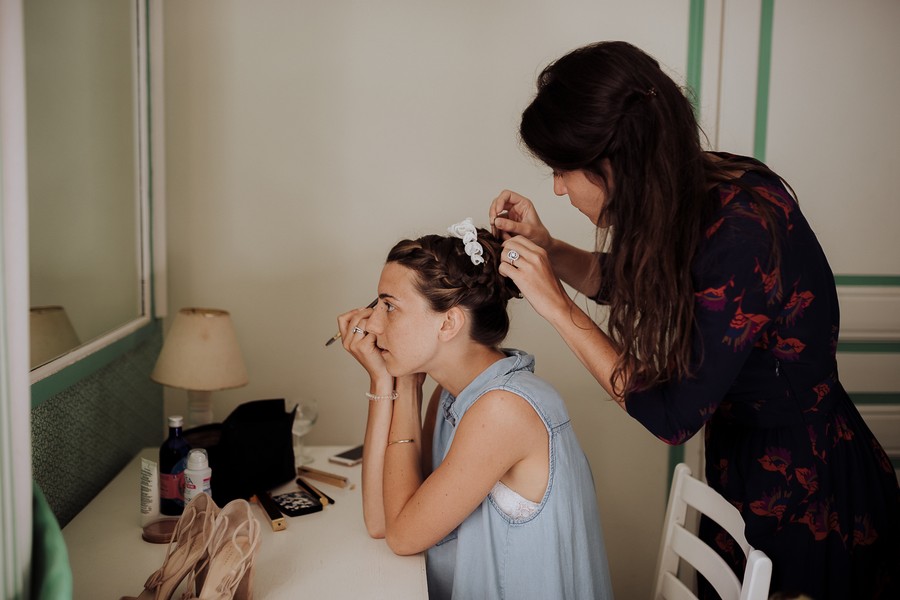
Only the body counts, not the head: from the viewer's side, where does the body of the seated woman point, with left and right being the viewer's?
facing to the left of the viewer

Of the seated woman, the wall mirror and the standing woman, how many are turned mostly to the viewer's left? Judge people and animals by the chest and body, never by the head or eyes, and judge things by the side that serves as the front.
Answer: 2

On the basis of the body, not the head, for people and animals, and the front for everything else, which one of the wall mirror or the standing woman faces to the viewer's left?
the standing woman

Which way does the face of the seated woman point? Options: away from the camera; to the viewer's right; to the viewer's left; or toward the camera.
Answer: to the viewer's left

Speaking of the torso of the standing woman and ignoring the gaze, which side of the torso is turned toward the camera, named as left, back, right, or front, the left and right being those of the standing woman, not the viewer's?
left

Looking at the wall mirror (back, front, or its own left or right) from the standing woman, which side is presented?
front

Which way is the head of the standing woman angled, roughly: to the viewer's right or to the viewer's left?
to the viewer's left

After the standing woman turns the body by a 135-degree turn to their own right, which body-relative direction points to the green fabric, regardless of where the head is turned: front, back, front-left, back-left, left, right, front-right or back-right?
back

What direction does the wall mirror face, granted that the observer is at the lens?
facing the viewer and to the right of the viewer
